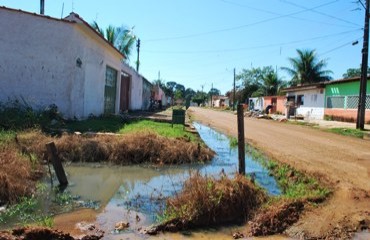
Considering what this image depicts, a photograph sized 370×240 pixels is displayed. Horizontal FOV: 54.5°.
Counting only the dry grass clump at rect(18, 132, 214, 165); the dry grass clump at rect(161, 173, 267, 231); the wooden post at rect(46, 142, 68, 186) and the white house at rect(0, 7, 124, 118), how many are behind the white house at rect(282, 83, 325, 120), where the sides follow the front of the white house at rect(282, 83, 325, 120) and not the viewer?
0

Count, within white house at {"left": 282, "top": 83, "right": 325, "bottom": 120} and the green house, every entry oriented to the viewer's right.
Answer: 0

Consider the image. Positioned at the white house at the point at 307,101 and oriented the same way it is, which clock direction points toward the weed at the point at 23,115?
The weed is roughly at 11 o'clock from the white house.

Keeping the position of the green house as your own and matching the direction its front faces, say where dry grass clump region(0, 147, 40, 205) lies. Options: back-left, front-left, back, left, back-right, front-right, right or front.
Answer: front-left

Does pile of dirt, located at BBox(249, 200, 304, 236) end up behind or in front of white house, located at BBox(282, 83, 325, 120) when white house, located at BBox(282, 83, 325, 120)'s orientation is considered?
in front

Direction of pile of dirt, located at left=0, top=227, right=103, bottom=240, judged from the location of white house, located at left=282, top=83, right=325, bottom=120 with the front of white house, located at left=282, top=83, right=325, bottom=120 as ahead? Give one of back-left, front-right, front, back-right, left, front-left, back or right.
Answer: front-left

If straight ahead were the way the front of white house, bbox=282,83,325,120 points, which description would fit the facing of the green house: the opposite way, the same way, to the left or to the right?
the same way

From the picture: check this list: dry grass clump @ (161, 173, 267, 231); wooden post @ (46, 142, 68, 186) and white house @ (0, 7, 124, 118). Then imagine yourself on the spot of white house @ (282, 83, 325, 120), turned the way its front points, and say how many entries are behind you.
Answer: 0

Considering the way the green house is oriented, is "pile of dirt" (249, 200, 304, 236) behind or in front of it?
in front

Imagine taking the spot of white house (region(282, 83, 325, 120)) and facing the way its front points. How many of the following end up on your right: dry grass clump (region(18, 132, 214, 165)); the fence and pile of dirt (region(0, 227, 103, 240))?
0

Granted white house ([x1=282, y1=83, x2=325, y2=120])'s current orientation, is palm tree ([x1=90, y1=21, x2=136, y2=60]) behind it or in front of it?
in front

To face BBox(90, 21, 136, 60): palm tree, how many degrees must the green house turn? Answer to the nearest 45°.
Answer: approximately 45° to its right

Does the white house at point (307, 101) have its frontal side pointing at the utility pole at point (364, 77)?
no

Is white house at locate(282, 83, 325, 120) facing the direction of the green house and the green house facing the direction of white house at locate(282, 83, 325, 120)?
no

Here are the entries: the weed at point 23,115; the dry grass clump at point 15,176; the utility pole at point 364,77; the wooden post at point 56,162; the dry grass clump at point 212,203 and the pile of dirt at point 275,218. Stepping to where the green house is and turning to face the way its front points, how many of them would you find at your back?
0

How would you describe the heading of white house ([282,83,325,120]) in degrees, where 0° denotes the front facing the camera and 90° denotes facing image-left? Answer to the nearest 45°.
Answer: approximately 45°

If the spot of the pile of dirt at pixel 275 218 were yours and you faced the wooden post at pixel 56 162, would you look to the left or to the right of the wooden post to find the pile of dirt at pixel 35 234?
left

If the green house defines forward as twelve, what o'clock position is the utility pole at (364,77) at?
The utility pole is roughly at 10 o'clock from the green house.

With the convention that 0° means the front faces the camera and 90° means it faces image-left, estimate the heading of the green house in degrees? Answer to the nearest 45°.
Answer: approximately 45°

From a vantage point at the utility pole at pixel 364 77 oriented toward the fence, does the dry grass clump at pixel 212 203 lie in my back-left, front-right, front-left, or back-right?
back-left
